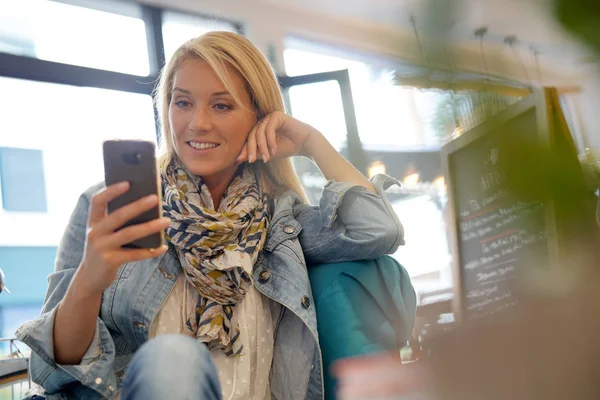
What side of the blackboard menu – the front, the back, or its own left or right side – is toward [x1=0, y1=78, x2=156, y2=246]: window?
right

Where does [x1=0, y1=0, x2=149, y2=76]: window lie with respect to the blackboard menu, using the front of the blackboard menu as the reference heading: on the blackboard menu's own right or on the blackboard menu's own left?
on the blackboard menu's own right

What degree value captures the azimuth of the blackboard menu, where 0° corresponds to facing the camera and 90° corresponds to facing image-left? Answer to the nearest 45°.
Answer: approximately 45°

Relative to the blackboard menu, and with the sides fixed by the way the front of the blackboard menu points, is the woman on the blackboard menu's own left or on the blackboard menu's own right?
on the blackboard menu's own right

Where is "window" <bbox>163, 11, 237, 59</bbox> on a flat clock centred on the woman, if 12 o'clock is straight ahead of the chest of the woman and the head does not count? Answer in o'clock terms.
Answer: The window is roughly at 6 o'clock from the woman.

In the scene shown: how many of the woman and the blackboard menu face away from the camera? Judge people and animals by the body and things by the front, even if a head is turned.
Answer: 0

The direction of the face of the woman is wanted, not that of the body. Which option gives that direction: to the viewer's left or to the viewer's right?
to the viewer's left

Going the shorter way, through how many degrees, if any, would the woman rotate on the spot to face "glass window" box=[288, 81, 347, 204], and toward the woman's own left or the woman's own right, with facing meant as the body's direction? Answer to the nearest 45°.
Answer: approximately 180°

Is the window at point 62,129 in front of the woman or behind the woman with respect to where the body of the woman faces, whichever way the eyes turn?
behind

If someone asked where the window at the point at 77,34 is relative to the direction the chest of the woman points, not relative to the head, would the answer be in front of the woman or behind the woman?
behind

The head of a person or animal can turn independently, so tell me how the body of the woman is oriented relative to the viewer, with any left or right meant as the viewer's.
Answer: facing the viewer
